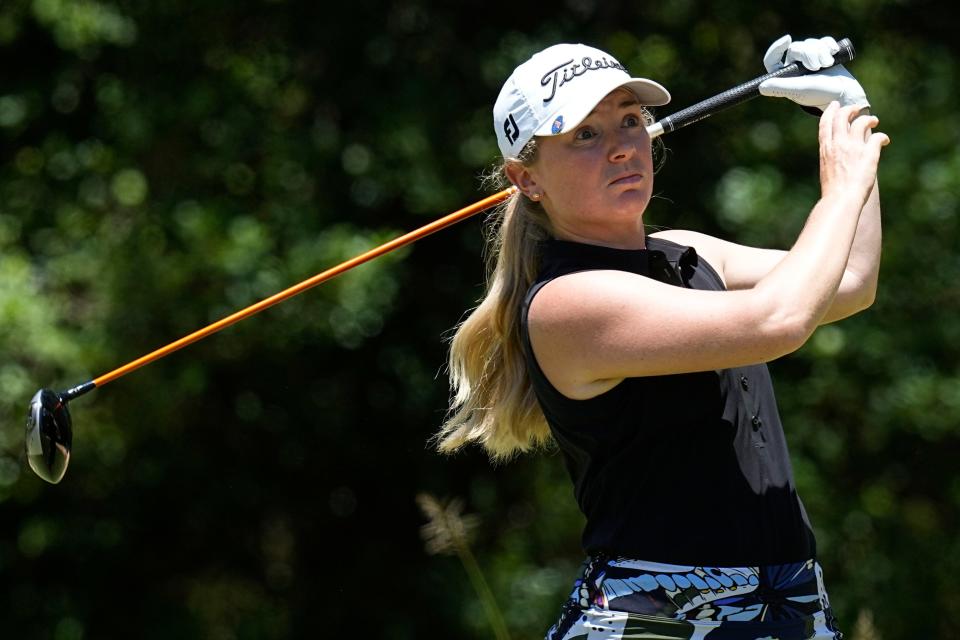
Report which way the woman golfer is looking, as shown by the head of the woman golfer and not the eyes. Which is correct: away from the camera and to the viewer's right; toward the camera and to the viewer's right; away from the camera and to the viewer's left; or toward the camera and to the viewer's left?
toward the camera and to the viewer's right

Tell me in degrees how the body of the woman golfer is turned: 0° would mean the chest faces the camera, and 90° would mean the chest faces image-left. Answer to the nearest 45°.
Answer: approximately 315°
